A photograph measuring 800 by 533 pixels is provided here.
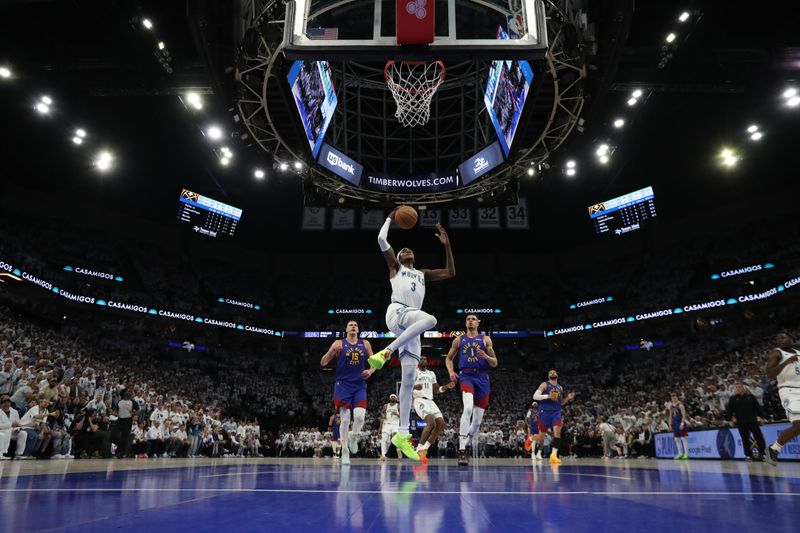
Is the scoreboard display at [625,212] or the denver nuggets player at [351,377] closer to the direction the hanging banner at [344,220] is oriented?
the denver nuggets player

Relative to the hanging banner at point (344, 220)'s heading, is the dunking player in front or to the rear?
in front

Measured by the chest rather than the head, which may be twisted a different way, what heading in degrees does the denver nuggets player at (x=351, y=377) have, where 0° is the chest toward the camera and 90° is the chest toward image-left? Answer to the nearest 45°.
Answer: approximately 0°

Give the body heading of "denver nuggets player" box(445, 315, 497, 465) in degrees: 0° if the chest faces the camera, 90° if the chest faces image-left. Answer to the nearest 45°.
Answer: approximately 0°

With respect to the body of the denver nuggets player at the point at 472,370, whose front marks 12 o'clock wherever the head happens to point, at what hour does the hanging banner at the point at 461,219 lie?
The hanging banner is roughly at 6 o'clock from the denver nuggets player.

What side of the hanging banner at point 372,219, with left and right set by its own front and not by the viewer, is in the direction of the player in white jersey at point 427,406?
front

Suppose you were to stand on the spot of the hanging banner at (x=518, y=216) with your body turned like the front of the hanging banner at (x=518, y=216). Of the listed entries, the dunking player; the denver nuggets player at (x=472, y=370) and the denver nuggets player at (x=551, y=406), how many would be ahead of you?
3

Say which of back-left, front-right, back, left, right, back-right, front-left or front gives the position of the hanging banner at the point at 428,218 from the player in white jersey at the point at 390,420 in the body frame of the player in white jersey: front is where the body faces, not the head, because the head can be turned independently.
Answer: back

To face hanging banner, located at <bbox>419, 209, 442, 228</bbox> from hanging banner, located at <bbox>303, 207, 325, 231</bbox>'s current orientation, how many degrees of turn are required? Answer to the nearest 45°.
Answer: approximately 45° to its left

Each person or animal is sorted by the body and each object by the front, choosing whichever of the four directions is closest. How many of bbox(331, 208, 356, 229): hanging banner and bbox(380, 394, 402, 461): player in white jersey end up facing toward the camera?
2
